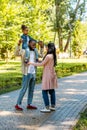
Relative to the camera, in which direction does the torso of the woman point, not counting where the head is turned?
to the viewer's left
